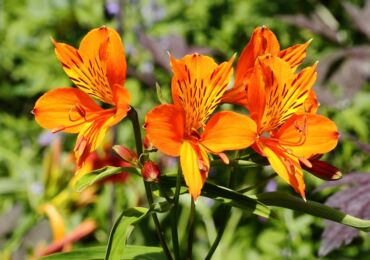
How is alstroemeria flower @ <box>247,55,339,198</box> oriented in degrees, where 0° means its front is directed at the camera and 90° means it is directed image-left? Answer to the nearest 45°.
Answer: approximately 315°
